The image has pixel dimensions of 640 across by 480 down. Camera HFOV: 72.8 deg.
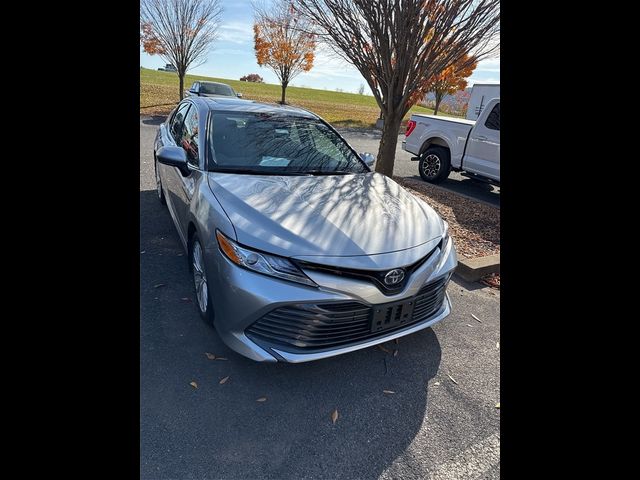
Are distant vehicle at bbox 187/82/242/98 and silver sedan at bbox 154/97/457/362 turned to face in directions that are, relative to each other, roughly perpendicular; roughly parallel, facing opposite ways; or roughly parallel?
roughly parallel

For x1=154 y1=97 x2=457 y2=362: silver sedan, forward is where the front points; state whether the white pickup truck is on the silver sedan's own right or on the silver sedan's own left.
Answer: on the silver sedan's own left

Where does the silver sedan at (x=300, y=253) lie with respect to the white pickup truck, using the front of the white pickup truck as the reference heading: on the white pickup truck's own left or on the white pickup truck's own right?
on the white pickup truck's own right

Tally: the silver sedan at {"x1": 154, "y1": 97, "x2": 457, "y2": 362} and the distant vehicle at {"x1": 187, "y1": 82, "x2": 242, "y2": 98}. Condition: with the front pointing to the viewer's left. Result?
0

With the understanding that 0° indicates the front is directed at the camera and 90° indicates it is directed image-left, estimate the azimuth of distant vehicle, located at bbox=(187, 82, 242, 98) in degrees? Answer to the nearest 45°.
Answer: approximately 315°

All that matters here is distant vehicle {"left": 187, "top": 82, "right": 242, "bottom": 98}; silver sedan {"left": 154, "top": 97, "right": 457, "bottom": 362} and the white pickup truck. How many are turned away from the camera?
0

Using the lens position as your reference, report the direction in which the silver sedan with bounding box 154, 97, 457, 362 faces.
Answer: facing the viewer and to the right of the viewer
